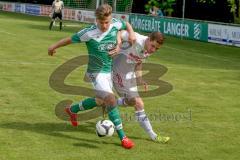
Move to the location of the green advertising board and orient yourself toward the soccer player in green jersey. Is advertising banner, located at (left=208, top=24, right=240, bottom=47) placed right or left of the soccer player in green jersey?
left

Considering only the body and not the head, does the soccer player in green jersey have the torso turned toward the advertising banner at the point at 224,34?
no

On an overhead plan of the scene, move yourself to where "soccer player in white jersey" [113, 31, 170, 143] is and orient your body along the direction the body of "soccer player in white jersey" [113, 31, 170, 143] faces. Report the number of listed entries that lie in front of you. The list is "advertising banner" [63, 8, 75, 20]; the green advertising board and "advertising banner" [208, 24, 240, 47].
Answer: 0

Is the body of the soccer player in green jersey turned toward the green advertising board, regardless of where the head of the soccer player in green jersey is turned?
no

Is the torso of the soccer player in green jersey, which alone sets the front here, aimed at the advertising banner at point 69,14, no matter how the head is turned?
no

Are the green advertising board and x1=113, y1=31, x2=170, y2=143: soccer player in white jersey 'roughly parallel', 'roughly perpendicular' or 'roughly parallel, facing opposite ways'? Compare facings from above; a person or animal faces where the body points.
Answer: roughly perpendicular

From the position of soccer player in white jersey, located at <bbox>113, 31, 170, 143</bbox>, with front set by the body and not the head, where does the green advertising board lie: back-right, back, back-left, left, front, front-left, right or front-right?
back-left

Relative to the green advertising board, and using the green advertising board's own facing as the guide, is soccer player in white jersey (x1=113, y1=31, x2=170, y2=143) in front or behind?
in front

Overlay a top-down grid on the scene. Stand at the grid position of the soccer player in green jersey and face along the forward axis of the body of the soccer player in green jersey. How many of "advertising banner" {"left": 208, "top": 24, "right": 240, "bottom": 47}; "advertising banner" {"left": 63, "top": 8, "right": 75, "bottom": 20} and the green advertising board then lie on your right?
0

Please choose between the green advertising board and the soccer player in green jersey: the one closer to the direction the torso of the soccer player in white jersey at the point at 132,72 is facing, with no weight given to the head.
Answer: the soccer player in green jersey

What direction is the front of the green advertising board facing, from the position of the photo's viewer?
facing the viewer and to the left of the viewer

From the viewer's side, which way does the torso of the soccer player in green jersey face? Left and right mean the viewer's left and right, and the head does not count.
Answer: facing the viewer and to the right of the viewer

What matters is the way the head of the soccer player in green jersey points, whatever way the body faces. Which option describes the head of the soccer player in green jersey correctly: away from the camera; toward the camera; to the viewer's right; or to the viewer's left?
toward the camera
